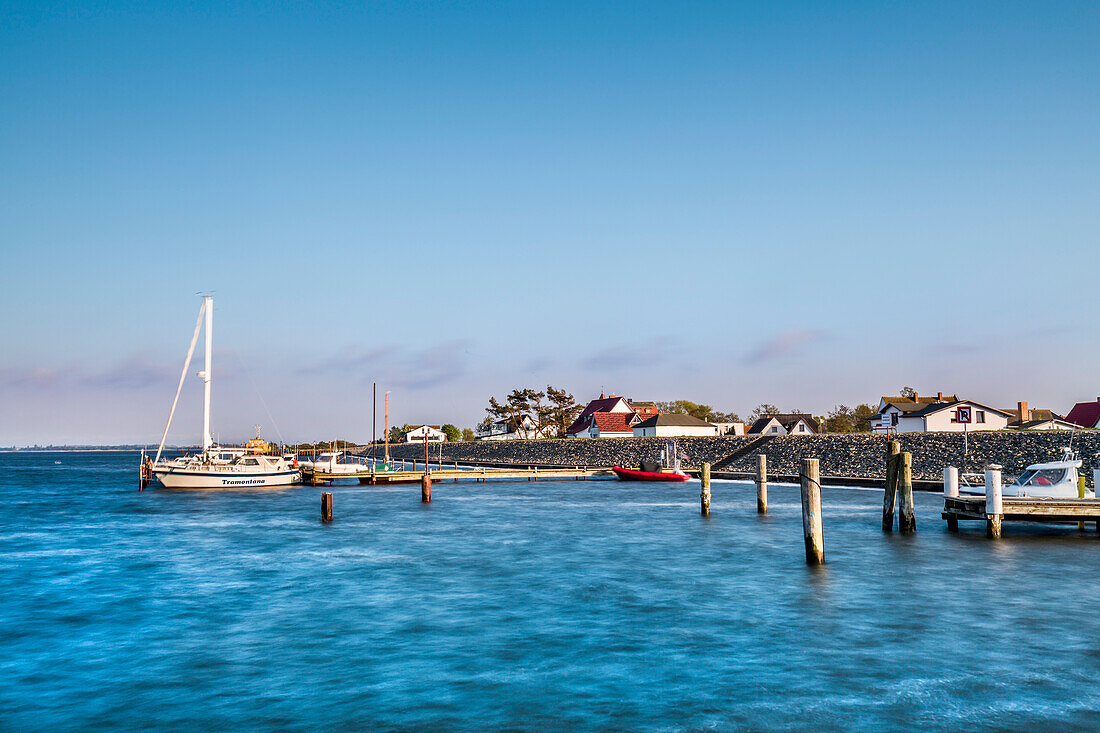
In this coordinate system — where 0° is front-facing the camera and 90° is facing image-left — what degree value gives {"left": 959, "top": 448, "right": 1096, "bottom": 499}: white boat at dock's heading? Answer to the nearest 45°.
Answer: approximately 90°

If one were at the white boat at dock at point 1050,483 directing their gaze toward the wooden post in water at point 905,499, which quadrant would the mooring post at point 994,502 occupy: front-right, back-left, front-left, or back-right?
front-left

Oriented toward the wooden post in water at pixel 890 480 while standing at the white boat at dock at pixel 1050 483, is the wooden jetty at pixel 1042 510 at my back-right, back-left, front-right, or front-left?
front-left

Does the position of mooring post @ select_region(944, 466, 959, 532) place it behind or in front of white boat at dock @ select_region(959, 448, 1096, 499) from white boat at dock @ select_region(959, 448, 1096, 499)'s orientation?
in front

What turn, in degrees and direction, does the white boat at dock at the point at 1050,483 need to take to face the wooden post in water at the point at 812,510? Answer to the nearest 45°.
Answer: approximately 45° to its left

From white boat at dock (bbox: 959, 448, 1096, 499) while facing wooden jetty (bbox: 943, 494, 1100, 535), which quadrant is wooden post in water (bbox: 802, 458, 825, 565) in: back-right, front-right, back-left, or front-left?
front-right

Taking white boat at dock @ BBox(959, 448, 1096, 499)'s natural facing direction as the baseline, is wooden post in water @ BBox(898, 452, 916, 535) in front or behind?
in front

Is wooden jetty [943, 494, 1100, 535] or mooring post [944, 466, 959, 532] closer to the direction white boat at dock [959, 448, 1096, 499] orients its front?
the mooring post

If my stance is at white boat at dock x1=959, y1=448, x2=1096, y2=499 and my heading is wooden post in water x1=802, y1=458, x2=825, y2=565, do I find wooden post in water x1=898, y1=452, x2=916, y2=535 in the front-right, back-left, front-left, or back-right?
front-right

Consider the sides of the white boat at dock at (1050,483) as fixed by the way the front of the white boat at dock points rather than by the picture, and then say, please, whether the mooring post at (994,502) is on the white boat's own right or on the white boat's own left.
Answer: on the white boat's own left

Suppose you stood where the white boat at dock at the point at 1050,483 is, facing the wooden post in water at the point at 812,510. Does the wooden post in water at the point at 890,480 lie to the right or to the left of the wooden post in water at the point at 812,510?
right

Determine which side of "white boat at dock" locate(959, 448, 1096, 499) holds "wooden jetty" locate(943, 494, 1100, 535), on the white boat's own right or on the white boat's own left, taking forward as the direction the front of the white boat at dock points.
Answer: on the white boat's own left

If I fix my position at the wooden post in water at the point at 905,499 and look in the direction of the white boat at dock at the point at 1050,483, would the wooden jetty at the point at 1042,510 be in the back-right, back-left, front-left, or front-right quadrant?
front-right
